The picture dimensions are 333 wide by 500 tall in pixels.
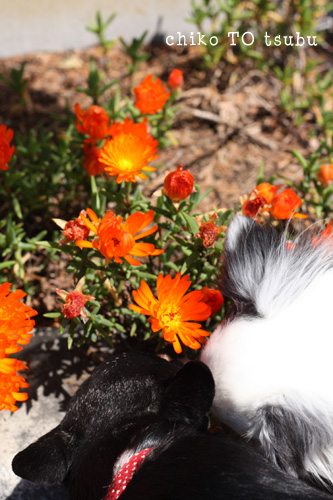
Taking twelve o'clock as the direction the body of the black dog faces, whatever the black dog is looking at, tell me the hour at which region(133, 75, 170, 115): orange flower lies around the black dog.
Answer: The orange flower is roughly at 1 o'clock from the black dog.

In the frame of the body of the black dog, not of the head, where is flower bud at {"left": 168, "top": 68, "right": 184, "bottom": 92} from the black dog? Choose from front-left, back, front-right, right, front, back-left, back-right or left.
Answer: front-right

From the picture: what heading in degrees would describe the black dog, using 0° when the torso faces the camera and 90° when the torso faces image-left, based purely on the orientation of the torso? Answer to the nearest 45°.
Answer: approximately 135°
